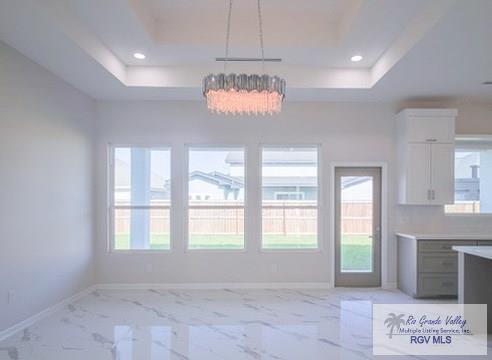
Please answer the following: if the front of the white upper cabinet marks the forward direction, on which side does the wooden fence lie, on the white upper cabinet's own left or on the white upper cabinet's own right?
on the white upper cabinet's own right

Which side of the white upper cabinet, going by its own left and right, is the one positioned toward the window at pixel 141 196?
right

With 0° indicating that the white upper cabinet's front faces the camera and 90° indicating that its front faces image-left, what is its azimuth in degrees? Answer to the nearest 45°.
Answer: approximately 0°

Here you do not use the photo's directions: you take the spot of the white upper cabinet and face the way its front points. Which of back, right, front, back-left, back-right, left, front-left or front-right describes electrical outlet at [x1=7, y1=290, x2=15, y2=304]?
front-right

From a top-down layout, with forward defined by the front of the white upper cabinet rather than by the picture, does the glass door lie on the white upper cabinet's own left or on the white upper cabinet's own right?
on the white upper cabinet's own right

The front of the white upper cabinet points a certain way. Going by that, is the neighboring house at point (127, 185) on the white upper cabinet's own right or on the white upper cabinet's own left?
on the white upper cabinet's own right
